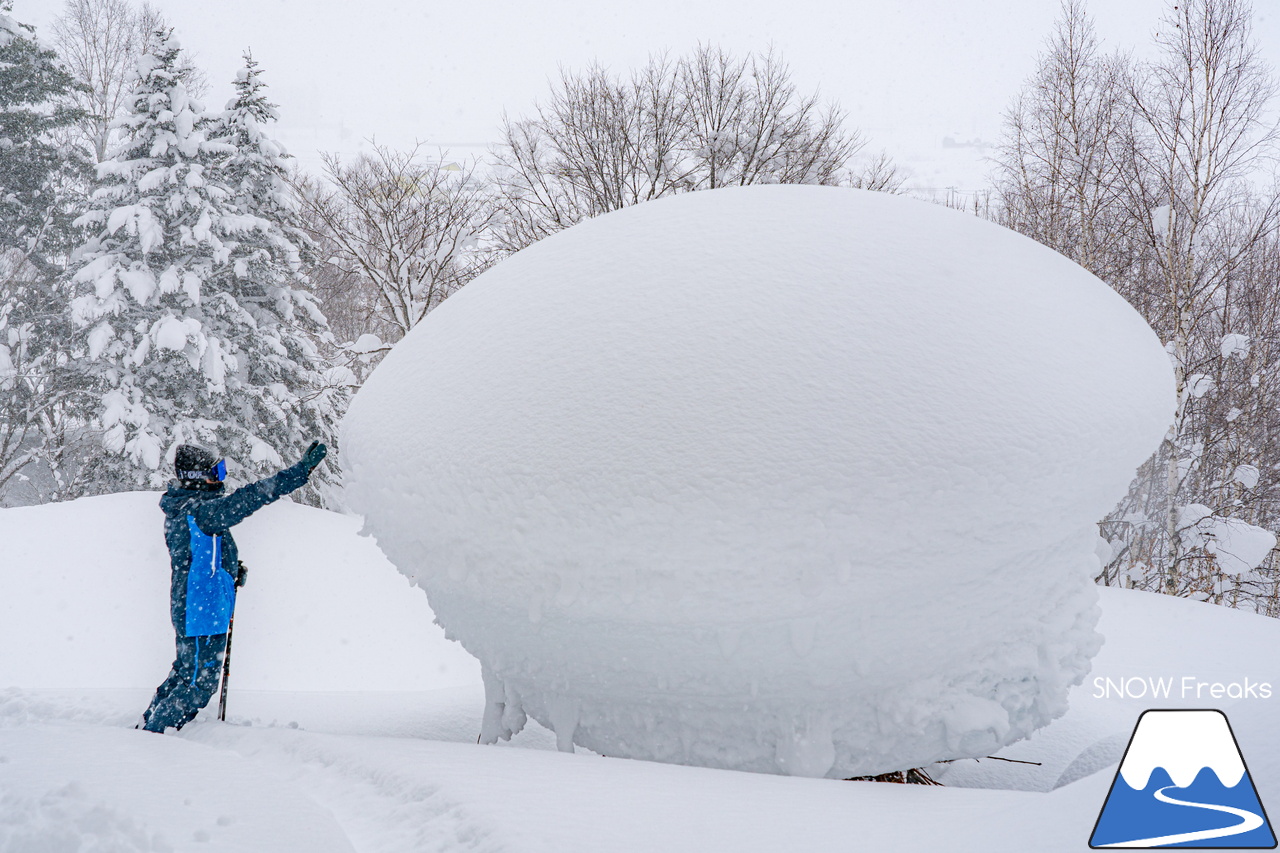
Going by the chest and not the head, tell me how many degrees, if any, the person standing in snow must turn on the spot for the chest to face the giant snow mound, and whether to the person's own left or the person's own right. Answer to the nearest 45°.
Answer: approximately 45° to the person's own right

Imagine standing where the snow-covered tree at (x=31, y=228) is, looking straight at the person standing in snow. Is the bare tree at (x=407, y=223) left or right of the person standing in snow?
left

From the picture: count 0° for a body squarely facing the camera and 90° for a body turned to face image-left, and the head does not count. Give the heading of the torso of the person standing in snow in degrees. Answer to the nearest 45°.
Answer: approximately 270°

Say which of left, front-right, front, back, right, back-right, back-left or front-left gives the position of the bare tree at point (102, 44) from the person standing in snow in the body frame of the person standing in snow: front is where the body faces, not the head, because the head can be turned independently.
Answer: left

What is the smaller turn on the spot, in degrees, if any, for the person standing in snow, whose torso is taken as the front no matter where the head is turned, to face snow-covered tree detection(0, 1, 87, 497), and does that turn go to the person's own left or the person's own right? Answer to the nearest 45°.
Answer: approximately 90° to the person's own left

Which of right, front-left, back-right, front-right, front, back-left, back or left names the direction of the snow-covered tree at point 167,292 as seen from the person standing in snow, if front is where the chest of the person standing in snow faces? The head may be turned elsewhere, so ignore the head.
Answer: left

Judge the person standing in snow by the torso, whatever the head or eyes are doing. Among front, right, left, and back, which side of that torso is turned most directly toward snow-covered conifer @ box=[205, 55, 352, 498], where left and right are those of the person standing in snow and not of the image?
left

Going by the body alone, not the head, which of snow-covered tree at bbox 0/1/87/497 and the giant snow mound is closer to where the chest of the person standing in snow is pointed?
the giant snow mound
